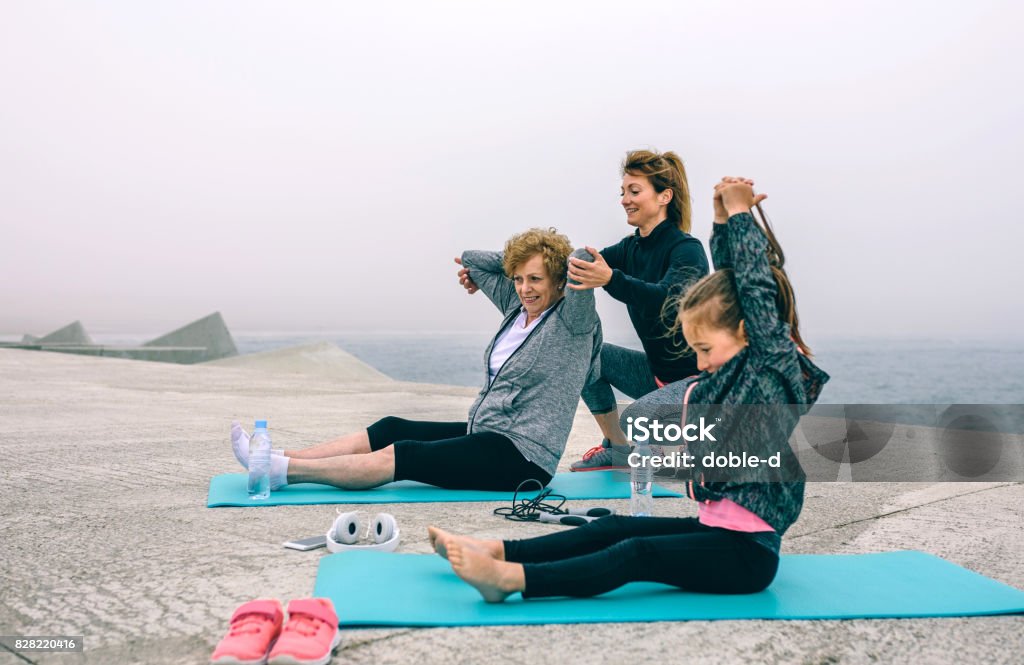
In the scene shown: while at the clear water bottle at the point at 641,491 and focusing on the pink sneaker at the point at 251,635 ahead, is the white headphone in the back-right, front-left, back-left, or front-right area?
front-right

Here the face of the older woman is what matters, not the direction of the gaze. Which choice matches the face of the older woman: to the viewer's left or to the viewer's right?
to the viewer's left

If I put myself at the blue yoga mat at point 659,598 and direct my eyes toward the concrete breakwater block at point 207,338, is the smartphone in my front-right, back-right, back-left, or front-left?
front-left

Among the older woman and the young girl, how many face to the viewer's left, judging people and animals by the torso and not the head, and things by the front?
2

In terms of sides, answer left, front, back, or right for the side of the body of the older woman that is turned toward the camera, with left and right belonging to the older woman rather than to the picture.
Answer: left

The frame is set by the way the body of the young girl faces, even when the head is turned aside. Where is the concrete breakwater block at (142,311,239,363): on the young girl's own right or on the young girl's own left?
on the young girl's own right

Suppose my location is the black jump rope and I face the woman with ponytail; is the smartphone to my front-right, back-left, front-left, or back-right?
back-left

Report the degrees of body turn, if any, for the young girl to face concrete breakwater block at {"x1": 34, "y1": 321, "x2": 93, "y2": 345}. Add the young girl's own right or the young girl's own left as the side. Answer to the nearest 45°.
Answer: approximately 45° to the young girl's own right

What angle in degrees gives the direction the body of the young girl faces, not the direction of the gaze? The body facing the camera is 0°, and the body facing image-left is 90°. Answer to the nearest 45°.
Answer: approximately 90°

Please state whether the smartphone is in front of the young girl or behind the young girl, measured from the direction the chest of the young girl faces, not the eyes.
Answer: in front

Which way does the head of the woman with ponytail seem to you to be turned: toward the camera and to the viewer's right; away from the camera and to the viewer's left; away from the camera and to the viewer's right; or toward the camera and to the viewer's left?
toward the camera and to the viewer's left

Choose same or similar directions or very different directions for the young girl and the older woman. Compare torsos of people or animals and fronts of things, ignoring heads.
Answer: same or similar directions
